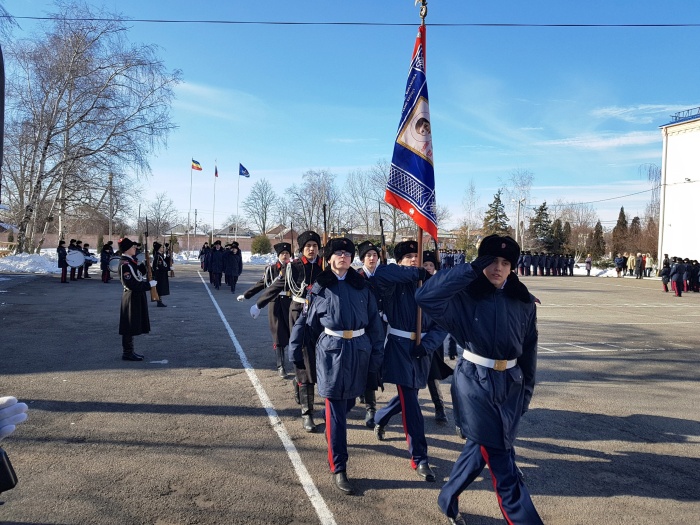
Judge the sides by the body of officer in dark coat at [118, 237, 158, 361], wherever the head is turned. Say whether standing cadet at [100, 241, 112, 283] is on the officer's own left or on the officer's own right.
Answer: on the officer's own left

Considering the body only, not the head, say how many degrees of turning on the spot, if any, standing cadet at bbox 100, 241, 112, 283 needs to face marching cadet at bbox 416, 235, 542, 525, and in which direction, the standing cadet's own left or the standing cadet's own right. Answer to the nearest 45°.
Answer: approximately 90° to the standing cadet's own right

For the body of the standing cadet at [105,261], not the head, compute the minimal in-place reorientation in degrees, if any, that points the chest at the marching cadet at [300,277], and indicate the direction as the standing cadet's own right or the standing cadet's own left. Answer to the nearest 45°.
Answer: approximately 90° to the standing cadet's own right

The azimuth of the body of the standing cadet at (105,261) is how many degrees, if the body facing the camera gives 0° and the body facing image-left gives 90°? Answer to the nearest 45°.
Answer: approximately 270°

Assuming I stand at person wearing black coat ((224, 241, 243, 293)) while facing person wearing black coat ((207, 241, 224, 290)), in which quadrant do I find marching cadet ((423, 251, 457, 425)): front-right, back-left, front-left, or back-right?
back-left

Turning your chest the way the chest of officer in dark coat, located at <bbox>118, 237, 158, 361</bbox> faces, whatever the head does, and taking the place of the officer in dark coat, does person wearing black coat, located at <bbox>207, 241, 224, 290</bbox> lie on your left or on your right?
on your left

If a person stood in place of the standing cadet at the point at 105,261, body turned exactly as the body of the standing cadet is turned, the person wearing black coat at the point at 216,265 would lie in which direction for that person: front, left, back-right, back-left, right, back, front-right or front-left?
front-right

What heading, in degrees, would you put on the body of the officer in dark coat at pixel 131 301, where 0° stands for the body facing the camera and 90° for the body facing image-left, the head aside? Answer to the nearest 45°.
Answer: approximately 270°

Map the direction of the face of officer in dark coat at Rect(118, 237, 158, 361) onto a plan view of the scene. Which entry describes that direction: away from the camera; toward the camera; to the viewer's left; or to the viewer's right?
to the viewer's right
